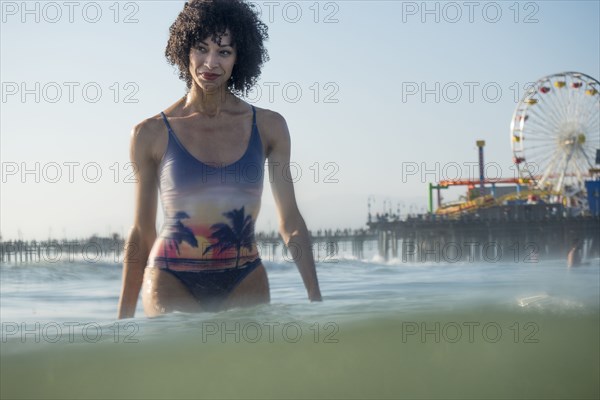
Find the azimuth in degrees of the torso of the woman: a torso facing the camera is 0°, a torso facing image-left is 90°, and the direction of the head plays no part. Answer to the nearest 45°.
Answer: approximately 0°
